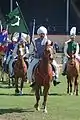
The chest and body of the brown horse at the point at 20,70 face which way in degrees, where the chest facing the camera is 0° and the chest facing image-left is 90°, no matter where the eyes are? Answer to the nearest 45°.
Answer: approximately 0°

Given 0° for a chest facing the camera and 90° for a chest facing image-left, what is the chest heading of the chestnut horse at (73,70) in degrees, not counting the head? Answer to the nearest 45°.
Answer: approximately 0°

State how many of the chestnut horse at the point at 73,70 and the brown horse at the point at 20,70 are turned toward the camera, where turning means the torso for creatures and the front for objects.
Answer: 2

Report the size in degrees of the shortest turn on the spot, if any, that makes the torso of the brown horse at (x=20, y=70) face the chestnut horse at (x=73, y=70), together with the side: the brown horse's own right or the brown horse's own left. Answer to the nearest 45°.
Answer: approximately 90° to the brown horse's own left

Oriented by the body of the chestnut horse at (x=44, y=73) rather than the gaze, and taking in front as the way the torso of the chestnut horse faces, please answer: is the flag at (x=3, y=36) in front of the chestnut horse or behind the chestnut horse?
behind
